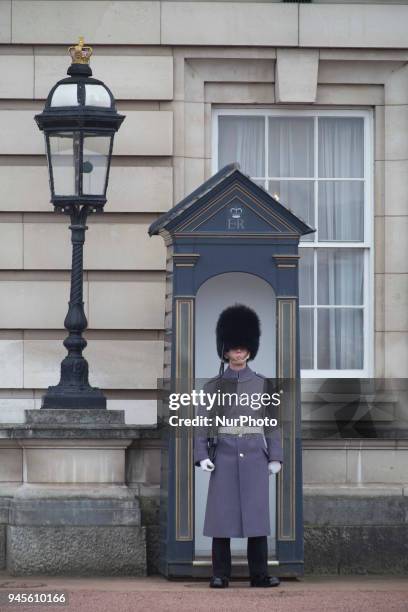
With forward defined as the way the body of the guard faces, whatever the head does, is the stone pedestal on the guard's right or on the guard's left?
on the guard's right

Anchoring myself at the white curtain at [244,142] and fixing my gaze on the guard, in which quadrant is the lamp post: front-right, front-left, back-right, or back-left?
front-right

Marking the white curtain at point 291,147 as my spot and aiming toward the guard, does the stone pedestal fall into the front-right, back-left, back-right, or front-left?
front-right

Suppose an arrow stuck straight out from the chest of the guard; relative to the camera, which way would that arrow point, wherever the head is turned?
toward the camera

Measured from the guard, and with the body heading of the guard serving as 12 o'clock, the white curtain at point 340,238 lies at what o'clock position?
The white curtain is roughly at 7 o'clock from the guard.
